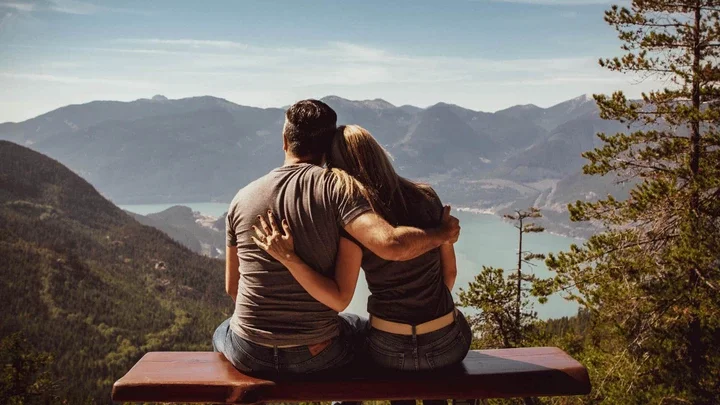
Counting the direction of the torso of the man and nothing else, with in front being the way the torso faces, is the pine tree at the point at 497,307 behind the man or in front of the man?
in front

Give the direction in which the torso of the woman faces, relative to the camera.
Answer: away from the camera

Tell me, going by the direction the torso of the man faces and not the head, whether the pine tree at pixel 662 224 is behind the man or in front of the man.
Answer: in front

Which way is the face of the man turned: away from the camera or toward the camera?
away from the camera

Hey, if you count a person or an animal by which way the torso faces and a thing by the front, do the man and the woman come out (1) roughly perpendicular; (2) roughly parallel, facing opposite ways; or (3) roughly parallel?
roughly parallel

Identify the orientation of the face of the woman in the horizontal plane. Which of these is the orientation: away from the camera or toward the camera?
away from the camera

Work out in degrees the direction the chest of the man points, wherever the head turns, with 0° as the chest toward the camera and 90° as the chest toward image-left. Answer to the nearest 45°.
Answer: approximately 180°
